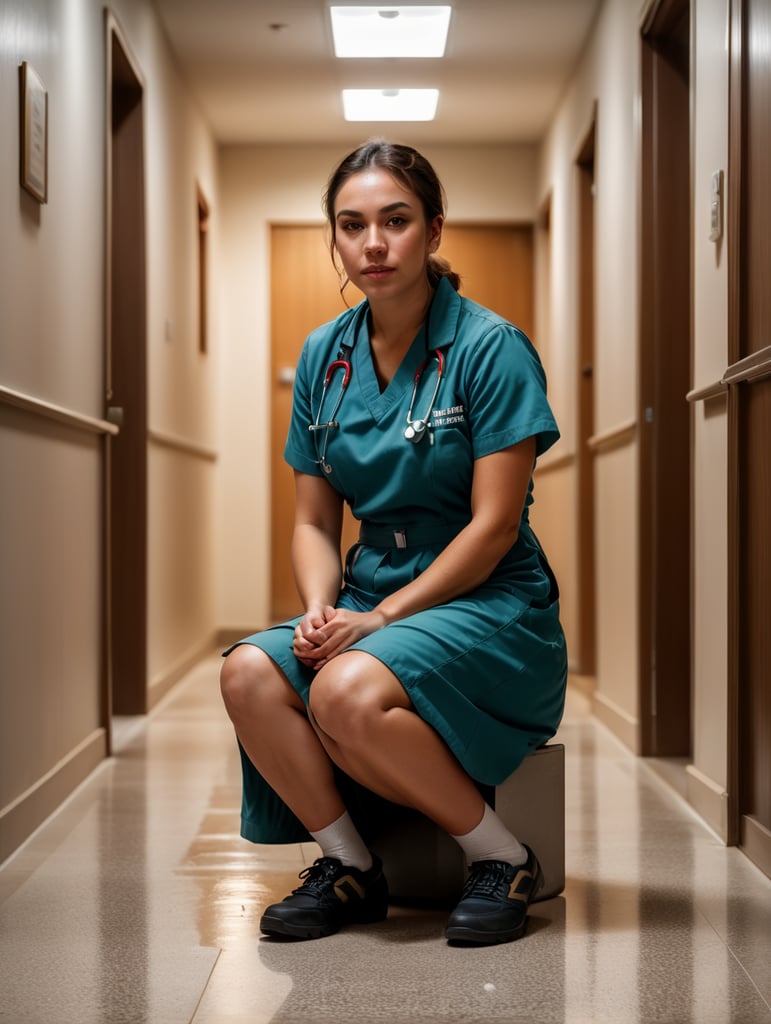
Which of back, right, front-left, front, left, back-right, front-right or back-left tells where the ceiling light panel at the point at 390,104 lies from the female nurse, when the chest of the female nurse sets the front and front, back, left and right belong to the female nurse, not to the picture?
back-right

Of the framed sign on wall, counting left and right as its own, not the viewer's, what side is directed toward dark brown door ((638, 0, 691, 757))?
front

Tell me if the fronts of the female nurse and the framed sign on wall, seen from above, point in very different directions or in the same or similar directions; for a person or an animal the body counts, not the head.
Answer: very different directions

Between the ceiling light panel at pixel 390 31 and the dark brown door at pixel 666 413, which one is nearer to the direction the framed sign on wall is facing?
the dark brown door

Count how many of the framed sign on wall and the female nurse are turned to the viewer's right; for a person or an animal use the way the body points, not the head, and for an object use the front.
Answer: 1

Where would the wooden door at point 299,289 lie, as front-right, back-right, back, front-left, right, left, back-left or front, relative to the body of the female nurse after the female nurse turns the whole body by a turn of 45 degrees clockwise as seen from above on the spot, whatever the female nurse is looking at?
right

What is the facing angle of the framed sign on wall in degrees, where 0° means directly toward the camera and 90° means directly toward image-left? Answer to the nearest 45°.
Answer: approximately 270°

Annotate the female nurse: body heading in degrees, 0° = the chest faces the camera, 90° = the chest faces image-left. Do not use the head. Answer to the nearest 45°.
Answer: approximately 45°

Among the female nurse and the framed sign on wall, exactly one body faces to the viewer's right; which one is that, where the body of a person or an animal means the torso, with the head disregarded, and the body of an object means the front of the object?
the framed sign on wall

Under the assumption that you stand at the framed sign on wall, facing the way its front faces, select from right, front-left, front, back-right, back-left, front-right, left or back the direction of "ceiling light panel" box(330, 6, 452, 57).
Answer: front-left
